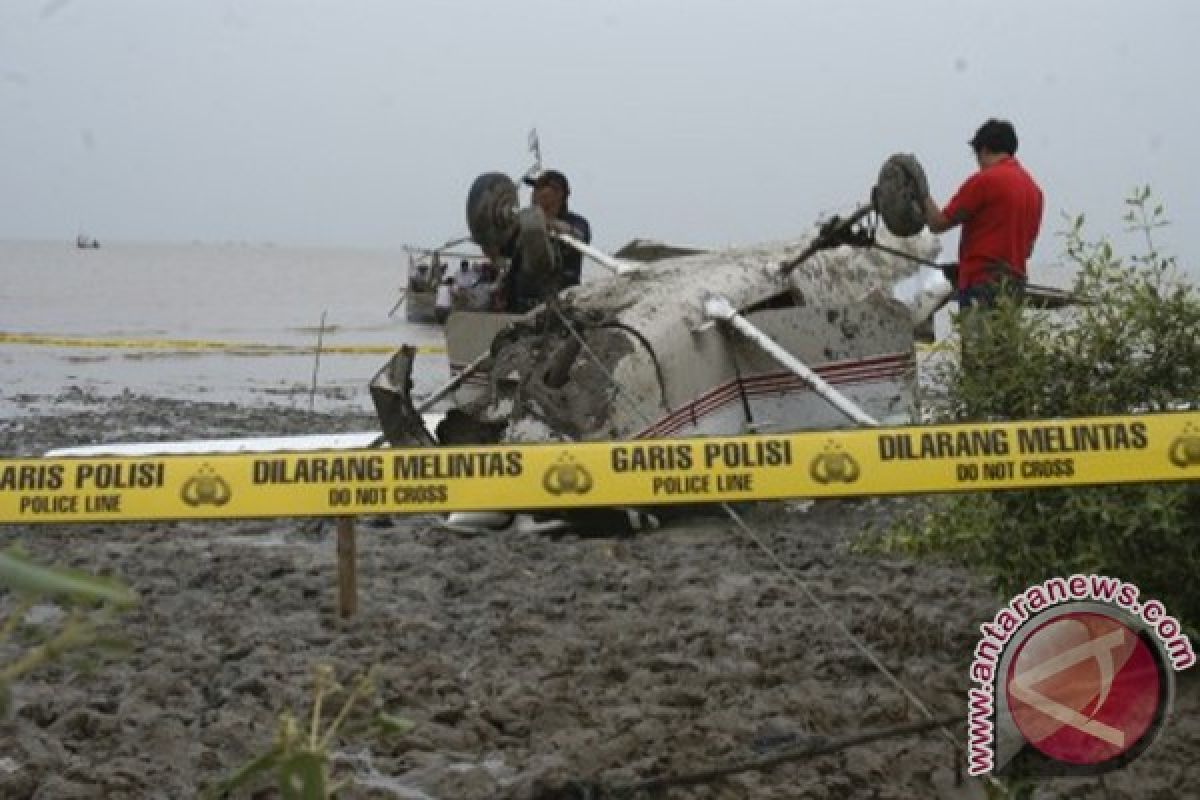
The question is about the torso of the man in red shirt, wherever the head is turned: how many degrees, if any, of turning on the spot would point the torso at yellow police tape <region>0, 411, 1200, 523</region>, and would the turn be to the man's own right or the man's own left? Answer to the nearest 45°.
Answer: approximately 135° to the man's own left

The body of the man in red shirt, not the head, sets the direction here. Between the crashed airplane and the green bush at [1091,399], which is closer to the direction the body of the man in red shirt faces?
the crashed airplane

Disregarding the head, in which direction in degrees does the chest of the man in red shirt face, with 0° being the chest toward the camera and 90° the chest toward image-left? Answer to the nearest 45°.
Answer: approximately 135°

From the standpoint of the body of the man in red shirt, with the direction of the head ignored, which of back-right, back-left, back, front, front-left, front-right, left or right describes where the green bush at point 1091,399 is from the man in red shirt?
back-left

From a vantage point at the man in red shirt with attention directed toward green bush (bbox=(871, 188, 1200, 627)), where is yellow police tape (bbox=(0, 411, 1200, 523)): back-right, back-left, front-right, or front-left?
front-right

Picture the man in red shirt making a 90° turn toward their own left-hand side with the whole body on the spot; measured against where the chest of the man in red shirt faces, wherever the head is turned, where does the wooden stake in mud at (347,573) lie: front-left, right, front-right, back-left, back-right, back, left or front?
front

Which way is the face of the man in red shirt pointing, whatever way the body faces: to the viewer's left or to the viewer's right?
to the viewer's left

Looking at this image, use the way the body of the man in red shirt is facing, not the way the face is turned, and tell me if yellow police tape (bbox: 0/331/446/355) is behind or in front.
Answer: in front
